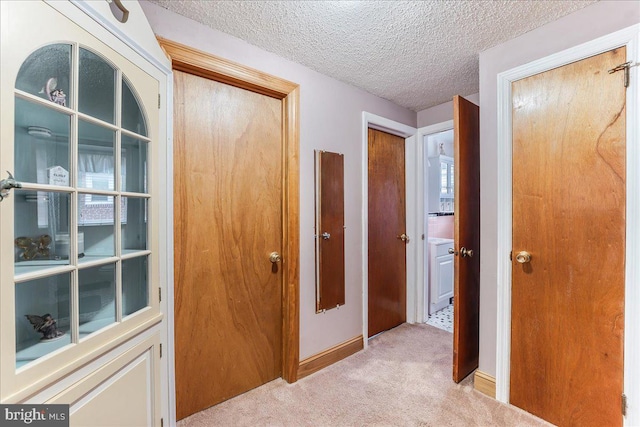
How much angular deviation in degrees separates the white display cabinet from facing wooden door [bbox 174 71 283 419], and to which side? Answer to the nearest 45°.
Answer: approximately 90° to its left

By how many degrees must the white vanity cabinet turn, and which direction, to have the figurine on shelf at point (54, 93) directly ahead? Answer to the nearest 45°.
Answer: approximately 45° to its right

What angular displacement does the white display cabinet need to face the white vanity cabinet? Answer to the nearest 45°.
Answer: approximately 45° to its left

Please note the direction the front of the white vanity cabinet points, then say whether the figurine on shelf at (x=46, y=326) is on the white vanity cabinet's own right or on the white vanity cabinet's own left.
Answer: on the white vanity cabinet's own right

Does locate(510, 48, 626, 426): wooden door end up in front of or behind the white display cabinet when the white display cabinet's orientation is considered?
in front

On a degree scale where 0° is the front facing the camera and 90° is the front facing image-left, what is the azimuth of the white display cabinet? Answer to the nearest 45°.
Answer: approximately 315°

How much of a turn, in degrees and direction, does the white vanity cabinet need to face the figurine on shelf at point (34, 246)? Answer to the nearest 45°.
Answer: approximately 45° to its right

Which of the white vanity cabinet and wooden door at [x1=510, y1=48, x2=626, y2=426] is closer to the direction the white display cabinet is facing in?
the wooden door

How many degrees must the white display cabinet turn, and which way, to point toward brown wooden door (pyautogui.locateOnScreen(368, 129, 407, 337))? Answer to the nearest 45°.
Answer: approximately 45° to its left

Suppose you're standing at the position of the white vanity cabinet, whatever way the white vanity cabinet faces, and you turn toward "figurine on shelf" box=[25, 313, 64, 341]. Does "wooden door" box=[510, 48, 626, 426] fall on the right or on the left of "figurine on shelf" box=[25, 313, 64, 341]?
left

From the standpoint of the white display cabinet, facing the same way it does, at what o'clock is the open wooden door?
The open wooden door is roughly at 11 o'clock from the white display cabinet.
